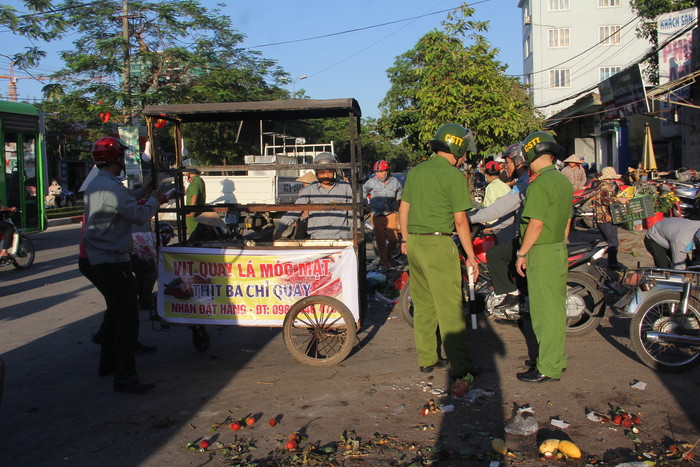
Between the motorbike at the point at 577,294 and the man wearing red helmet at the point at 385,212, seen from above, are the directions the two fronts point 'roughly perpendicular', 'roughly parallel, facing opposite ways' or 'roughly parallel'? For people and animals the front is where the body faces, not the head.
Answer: roughly perpendicular

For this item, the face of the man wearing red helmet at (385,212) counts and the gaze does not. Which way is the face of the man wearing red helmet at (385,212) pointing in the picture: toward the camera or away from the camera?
toward the camera

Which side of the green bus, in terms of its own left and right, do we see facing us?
right

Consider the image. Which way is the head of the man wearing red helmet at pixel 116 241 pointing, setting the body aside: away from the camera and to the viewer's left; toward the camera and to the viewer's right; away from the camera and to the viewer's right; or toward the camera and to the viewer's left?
away from the camera and to the viewer's right

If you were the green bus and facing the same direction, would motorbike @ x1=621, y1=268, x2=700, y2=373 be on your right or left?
on your right

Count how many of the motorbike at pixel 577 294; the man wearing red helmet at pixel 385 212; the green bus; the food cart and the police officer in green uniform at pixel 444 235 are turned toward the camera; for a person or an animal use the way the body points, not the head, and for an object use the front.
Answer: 2
